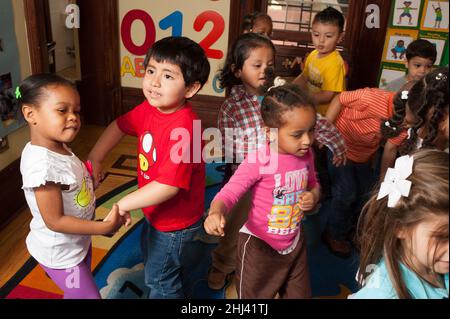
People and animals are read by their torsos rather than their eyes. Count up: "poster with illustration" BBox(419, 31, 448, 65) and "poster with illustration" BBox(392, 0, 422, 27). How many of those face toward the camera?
2

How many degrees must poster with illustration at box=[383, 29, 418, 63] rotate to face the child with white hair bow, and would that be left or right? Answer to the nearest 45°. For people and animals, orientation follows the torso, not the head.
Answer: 0° — it already faces them

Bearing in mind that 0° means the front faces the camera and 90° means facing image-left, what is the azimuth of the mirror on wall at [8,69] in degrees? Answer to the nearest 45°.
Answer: approximately 315°

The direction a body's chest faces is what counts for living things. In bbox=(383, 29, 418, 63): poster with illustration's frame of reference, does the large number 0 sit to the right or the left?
on its right

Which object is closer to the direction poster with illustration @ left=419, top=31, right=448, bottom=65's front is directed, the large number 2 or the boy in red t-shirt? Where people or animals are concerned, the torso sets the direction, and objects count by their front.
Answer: the boy in red t-shirt
